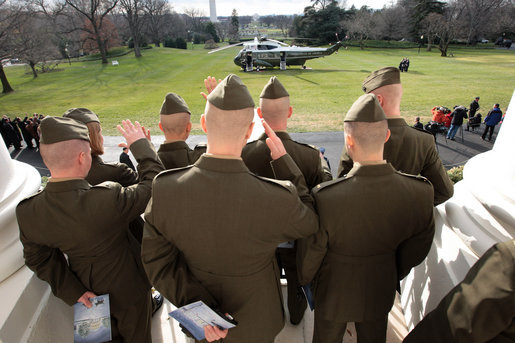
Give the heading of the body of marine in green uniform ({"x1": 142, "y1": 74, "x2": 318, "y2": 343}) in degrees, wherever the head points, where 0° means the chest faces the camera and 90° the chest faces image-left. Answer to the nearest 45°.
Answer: approximately 180°

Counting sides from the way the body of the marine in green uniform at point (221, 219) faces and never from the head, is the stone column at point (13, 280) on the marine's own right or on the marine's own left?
on the marine's own left

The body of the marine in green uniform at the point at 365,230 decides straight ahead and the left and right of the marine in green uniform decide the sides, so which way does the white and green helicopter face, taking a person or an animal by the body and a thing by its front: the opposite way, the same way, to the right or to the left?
to the left

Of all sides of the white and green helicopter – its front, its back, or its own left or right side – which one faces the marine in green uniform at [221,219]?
left

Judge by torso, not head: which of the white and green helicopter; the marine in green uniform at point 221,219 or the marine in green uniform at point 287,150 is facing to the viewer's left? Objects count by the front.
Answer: the white and green helicopter

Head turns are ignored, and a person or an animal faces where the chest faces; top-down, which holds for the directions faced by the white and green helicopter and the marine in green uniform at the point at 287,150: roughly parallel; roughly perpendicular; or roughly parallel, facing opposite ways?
roughly perpendicular

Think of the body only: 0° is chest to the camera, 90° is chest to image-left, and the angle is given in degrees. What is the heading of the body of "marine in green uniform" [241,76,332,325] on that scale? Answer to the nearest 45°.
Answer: approximately 180°

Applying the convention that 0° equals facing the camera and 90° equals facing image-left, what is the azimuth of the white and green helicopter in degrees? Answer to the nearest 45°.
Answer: approximately 90°

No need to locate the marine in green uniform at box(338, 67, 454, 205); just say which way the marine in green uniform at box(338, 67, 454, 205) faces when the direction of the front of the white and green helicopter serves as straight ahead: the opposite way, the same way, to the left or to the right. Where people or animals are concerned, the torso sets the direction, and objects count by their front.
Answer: to the right

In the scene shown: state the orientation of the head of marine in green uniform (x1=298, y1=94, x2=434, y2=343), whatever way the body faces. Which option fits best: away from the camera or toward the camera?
away from the camera

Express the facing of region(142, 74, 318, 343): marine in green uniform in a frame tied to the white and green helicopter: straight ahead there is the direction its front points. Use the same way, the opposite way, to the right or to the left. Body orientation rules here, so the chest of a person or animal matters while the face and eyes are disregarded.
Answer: to the right

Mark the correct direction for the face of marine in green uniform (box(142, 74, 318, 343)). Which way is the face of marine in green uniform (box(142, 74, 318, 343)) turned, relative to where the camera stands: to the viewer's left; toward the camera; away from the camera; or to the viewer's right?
away from the camera

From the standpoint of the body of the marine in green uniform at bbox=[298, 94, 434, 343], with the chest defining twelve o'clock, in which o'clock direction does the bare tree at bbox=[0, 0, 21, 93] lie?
The bare tree is roughly at 10 o'clock from the marine in green uniform.

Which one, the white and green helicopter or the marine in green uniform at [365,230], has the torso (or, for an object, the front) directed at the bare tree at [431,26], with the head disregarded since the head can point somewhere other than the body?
the marine in green uniform

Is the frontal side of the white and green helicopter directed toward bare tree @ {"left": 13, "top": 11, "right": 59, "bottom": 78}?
yes

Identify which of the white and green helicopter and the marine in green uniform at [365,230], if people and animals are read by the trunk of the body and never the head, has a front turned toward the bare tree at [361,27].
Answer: the marine in green uniform

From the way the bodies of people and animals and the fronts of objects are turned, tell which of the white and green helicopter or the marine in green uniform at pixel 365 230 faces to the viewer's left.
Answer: the white and green helicopter

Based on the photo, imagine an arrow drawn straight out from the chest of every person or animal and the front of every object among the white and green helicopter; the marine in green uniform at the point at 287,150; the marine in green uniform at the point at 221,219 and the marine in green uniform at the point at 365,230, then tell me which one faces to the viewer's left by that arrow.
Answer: the white and green helicopter

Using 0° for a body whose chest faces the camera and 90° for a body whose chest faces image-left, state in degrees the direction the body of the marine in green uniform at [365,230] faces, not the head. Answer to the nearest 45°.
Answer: approximately 180°

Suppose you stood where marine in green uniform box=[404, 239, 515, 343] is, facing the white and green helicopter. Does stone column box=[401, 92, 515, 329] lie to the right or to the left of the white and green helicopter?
right
